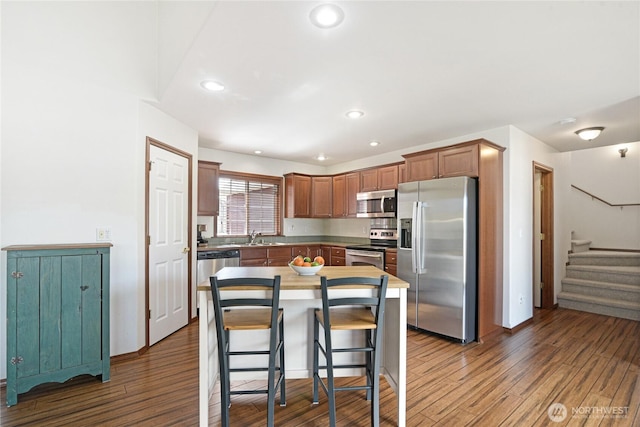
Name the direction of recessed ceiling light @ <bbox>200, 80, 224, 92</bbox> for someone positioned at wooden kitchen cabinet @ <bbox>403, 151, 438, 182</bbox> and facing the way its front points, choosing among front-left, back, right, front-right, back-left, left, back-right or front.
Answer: front

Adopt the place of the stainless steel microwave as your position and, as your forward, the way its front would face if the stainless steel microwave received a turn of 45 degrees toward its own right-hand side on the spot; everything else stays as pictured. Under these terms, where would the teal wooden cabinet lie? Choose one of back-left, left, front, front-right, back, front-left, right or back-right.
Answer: front-left

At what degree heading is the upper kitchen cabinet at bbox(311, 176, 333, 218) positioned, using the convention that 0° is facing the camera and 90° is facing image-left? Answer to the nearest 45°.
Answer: approximately 0°

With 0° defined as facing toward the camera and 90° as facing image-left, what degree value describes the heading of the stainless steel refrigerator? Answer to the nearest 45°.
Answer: approximately 45°

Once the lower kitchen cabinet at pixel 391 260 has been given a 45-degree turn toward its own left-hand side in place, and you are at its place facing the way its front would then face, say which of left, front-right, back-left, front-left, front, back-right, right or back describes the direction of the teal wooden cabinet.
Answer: front-right

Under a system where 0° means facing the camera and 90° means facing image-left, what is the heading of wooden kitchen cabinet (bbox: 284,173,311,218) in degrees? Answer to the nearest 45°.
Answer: approximately 315°

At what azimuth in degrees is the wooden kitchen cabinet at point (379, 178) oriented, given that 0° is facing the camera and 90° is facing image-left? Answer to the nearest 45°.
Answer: approximately 45°

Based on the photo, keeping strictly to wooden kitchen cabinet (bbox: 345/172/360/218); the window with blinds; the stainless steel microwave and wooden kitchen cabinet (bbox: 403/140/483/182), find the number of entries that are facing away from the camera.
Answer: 0

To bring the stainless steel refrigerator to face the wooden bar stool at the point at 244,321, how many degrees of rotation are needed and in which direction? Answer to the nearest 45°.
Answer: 0° — it already faces it

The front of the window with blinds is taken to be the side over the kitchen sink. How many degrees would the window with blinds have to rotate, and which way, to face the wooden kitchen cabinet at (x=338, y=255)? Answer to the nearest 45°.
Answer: approximately 45° to its left

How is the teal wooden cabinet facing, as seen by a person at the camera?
facing the viewer and to the right of the viewer

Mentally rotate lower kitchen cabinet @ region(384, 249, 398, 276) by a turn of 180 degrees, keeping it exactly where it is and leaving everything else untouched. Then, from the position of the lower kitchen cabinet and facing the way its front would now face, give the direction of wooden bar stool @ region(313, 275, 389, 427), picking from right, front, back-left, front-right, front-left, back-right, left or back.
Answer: back-right

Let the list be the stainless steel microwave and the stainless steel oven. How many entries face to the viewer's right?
0

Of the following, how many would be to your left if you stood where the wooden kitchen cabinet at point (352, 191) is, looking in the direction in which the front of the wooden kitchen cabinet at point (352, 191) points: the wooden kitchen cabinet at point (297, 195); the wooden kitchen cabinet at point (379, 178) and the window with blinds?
1

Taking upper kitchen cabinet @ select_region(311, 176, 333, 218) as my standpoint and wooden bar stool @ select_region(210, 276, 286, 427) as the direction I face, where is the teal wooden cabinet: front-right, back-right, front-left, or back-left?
front-right

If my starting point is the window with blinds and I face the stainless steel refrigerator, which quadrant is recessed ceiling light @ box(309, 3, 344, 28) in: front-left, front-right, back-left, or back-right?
front-right

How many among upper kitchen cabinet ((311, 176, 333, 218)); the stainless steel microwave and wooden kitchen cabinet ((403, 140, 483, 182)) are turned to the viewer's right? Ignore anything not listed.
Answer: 0

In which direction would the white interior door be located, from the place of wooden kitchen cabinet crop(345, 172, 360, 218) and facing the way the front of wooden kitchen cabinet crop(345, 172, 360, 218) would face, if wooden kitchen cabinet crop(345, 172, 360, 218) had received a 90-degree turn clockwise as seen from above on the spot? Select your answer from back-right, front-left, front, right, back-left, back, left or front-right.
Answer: left
